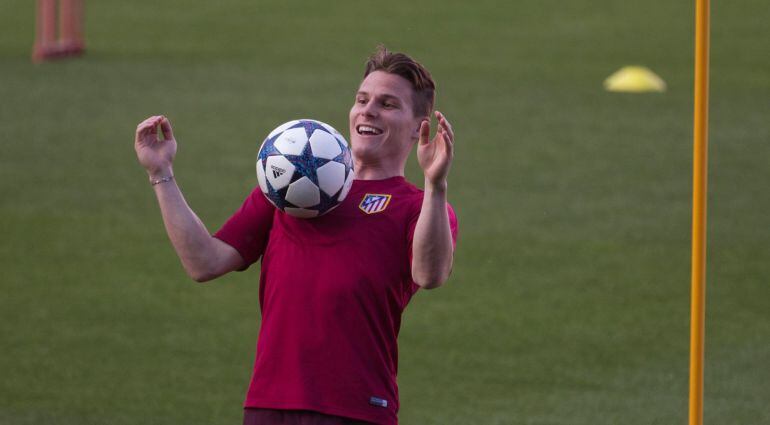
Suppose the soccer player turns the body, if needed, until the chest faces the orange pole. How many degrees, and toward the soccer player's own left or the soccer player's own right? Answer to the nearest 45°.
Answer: approximately 135° to the soccer player's own left

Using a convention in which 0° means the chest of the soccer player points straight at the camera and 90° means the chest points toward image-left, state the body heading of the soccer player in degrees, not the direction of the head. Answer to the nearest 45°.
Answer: approximately 45°
